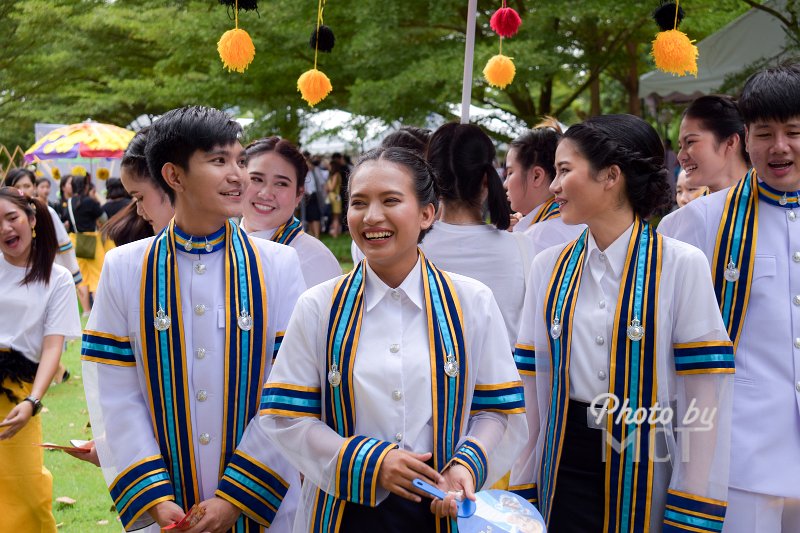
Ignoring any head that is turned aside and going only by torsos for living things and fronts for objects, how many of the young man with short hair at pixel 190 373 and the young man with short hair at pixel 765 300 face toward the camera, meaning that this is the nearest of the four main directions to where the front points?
2

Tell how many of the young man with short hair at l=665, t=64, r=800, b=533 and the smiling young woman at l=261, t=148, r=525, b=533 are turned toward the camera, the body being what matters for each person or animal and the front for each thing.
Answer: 2

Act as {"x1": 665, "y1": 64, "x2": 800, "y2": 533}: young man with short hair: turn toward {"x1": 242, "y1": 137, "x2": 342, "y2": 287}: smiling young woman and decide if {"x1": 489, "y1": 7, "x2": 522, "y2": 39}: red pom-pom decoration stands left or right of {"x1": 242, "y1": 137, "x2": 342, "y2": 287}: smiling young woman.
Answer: right

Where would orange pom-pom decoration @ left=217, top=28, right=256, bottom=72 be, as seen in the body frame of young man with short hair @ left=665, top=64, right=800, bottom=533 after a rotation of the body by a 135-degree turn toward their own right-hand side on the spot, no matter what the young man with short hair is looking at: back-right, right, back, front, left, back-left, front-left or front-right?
front-left

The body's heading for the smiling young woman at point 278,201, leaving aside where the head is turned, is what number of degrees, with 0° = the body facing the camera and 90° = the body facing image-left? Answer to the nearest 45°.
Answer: approximately 45°

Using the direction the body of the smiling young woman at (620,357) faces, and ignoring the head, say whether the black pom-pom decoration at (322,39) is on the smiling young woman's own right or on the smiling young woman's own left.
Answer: on the smiling young woman's own right

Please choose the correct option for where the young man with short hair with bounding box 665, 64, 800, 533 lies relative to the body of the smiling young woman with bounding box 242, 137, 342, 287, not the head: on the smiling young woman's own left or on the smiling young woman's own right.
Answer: on the smiling young woman's own left

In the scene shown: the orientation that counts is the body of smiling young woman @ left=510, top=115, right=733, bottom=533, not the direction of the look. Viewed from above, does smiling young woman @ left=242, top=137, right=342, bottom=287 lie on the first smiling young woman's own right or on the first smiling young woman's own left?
on the first smiling young woman's own right

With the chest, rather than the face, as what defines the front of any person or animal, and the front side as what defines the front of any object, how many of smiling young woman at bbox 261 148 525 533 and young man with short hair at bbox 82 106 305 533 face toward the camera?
2
